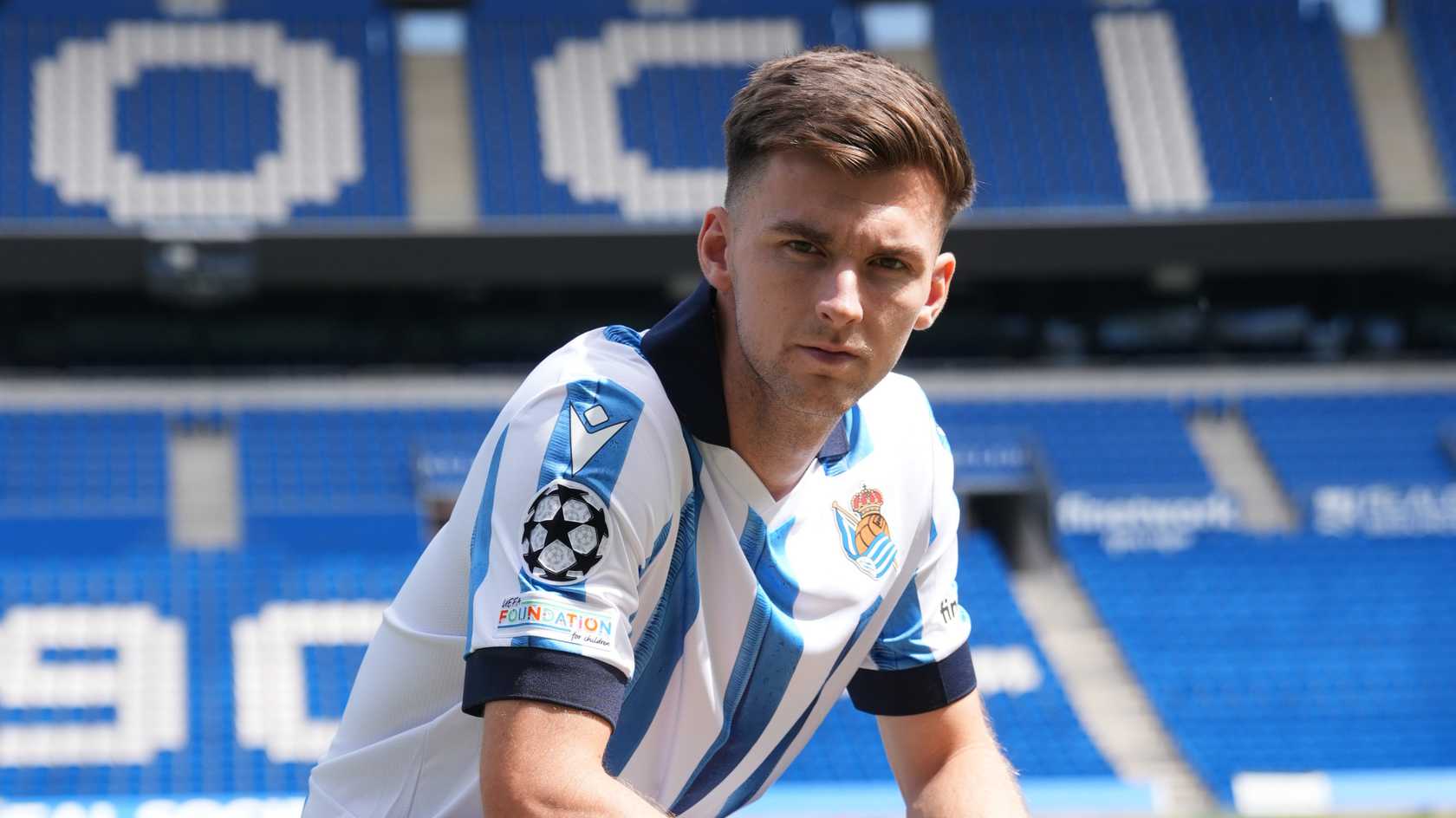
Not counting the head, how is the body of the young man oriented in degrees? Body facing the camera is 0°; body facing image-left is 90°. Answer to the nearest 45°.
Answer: approximately 315°
